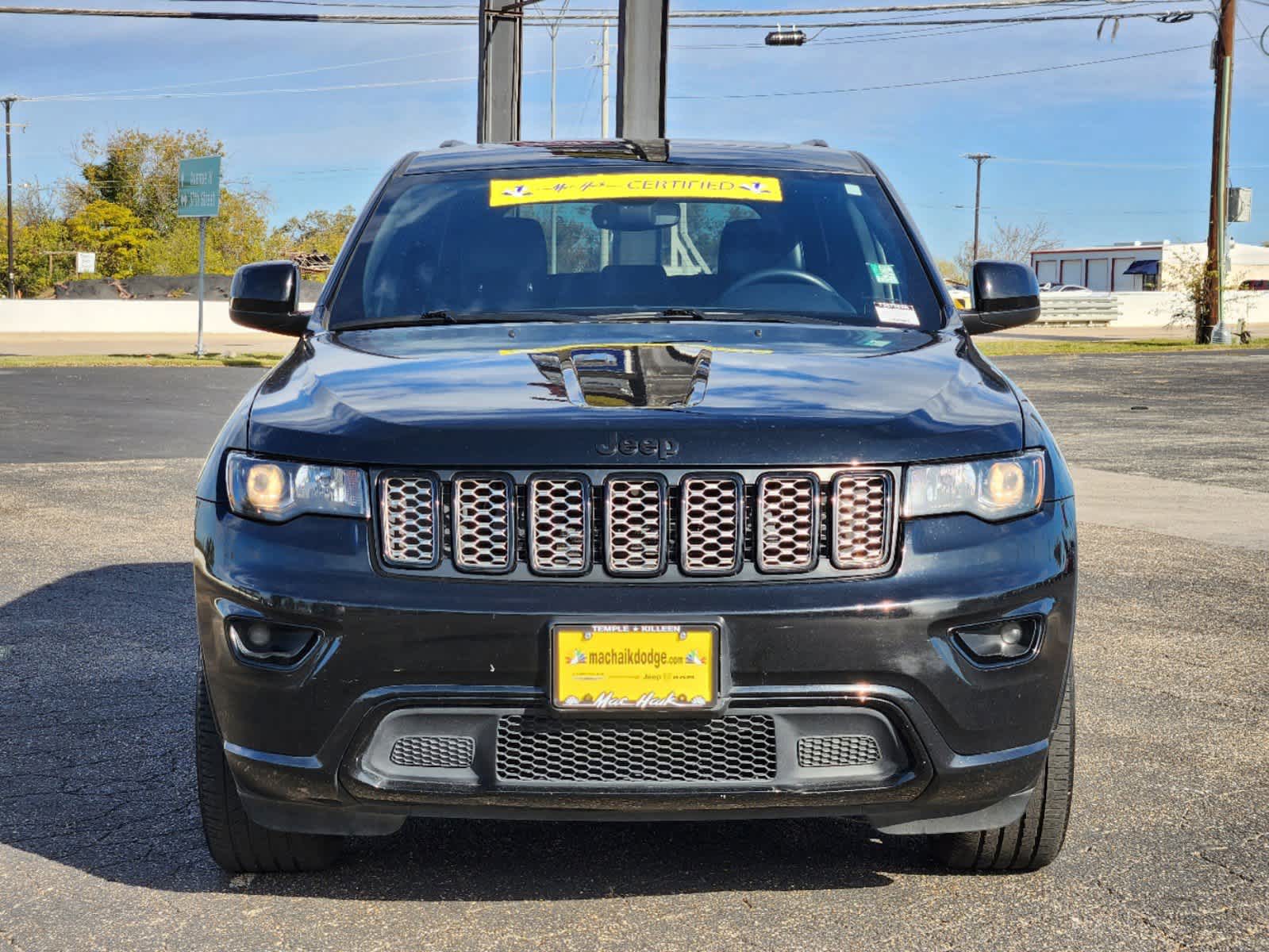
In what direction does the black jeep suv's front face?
toward the camera

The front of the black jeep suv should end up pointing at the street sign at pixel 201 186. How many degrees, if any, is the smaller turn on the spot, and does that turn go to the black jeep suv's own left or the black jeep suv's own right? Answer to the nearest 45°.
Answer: approximately 180°

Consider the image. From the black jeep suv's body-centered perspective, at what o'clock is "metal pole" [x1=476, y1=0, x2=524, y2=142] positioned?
The metal pole is roughly at 6 o'clock from the black jeep suv.

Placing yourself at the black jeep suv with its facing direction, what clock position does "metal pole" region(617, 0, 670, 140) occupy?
The metal pole is roughly at 6 o'clock from the black jeep suv.

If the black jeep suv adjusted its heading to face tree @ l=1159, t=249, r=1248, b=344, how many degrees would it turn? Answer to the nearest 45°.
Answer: approximately 180°

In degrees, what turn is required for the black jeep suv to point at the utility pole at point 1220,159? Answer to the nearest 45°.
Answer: approximately 180°
